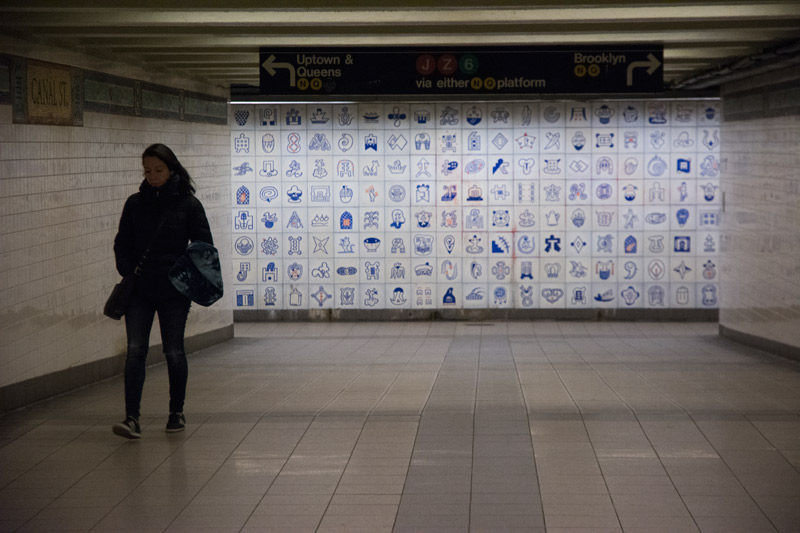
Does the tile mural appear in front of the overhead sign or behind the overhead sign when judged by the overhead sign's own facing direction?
behind

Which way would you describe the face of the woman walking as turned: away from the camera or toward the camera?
toward the camera

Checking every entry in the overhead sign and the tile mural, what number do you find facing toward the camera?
2

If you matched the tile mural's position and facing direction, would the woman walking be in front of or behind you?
in front

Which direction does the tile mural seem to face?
toward the camera

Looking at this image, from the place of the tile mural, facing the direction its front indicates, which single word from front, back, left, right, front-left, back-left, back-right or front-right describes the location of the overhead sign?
front

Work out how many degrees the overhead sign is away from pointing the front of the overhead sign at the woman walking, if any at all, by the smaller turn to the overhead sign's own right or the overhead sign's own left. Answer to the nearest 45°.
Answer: approximately 45° to the overhead sign's own right

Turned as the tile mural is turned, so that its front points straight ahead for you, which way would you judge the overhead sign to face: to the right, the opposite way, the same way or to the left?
the same way

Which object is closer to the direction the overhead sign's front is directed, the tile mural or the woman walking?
the woman walking
